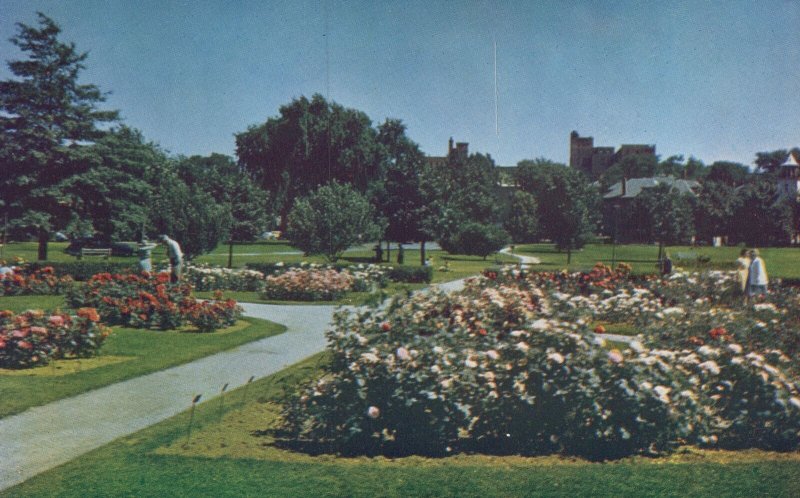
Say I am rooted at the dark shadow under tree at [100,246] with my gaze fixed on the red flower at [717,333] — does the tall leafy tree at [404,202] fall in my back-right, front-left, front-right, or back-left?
front-left

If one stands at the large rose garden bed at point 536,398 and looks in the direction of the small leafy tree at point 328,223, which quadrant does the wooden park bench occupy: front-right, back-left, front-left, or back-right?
front-left
